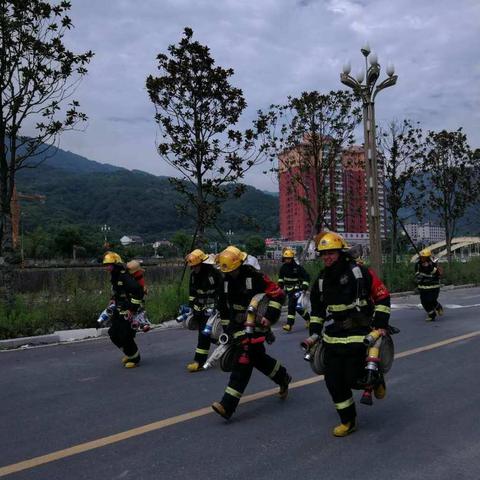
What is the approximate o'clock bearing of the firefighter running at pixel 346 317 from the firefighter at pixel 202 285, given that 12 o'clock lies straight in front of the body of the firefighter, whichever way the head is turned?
The firefighter running is roughly at 10 o'clock from the firefighter.

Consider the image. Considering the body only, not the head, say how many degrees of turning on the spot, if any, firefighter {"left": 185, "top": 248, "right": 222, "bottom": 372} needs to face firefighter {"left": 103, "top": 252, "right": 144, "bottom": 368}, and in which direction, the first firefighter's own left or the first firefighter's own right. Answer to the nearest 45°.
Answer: approximately 45° to the first firefighter's own right

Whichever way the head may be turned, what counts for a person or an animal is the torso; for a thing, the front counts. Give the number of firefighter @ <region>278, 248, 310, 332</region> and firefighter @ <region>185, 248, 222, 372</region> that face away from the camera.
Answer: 0

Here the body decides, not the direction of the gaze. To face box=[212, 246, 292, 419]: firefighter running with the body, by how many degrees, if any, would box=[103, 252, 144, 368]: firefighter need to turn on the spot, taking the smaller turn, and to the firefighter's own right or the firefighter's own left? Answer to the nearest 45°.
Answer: approximately 90° to the firefighter's own left

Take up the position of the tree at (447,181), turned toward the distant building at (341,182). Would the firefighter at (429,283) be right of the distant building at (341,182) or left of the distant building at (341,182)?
left

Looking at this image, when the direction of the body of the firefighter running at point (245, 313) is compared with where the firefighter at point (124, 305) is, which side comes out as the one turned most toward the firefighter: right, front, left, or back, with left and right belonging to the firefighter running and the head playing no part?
right

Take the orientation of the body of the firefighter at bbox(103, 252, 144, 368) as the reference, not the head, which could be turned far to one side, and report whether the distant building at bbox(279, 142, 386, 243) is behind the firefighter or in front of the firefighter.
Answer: behind

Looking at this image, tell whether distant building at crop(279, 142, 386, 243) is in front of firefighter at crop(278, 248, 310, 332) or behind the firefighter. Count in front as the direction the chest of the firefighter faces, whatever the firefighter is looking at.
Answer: behind

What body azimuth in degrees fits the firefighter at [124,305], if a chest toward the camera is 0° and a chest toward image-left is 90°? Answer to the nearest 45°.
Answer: approximately 45°

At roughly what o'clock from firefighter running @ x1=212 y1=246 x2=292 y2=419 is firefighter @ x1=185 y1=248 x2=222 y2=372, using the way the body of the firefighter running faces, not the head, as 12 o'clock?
The firefighter is roughly at 4 o'clock from the firefighter running.

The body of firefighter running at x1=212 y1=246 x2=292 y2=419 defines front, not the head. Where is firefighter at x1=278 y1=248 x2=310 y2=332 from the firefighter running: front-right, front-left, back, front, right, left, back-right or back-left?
back-right

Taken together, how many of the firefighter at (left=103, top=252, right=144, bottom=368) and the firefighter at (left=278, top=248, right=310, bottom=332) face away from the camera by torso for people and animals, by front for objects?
0

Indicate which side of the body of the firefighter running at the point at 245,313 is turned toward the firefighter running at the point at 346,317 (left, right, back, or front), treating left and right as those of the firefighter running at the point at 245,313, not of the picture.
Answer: left

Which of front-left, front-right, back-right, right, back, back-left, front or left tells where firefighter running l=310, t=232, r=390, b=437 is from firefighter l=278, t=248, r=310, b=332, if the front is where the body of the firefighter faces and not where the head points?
front-left
